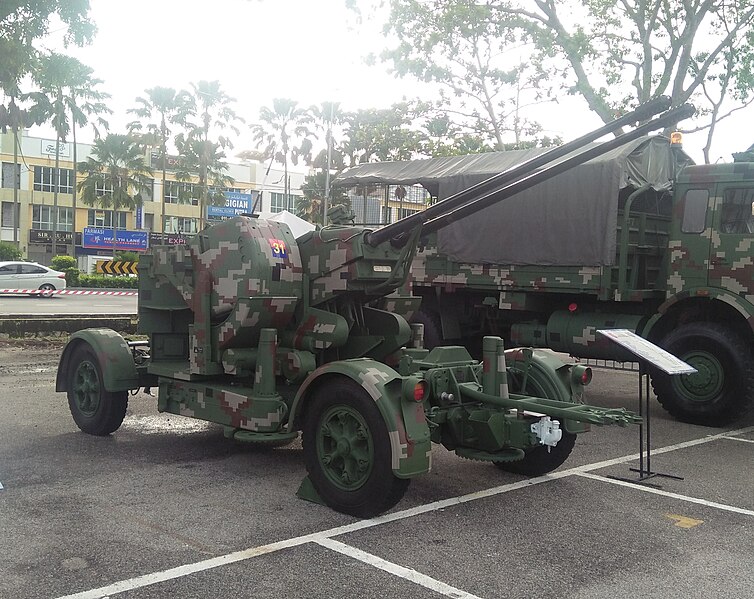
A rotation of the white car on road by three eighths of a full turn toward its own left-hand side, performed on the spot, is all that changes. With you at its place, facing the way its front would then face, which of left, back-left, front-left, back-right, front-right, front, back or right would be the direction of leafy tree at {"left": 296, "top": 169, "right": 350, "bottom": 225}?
left

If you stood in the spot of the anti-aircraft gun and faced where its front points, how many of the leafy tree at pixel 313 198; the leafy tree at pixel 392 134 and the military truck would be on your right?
0

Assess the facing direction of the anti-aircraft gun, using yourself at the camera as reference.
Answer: facing the viewer and to the right of the viewer

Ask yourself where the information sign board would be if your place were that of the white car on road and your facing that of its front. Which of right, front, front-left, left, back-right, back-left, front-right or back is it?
left

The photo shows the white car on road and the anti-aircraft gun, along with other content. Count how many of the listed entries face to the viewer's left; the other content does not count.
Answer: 1

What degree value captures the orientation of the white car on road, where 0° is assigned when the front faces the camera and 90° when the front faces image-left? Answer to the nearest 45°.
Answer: approximately 90°

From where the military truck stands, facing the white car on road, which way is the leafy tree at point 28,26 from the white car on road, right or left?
left

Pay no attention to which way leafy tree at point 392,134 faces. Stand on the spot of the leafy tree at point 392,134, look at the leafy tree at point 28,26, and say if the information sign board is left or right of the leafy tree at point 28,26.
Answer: left

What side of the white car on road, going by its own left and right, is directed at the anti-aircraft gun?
left

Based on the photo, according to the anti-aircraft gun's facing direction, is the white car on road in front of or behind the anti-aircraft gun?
behind

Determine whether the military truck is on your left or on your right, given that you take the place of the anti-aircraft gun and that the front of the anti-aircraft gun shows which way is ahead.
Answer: on your left

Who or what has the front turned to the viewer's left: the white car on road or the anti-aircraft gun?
the white car on road

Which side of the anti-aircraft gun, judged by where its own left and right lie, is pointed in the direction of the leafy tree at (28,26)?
back

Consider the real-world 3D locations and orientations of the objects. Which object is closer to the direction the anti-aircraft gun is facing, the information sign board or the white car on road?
the information sign board
